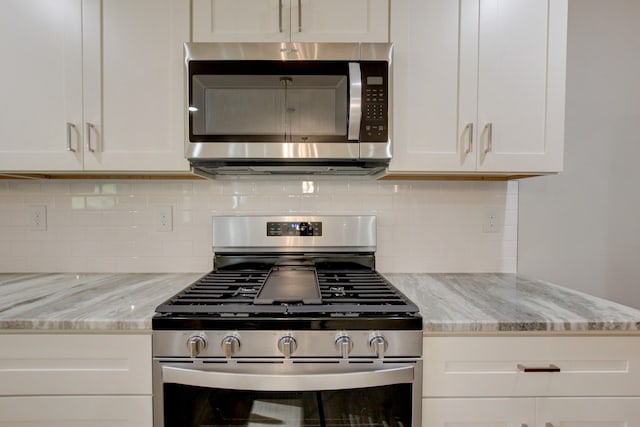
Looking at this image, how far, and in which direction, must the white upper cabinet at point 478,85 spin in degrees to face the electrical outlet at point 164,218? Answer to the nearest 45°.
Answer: approximately 90° to its right

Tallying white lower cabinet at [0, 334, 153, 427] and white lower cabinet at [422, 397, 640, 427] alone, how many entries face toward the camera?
2

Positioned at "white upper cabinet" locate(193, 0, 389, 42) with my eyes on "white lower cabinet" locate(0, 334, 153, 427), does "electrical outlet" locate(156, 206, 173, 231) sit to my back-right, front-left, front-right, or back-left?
front-right

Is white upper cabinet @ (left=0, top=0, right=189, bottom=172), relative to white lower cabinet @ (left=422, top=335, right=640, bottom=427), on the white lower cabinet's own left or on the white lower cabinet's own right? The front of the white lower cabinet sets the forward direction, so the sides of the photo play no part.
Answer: on the white lower cabinet's own right

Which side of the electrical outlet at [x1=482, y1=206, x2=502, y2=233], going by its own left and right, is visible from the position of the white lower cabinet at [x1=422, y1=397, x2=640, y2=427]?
front

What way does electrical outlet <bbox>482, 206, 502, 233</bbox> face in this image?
toward the camera

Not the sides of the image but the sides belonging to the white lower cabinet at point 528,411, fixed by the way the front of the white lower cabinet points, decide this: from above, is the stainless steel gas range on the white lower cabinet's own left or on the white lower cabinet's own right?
on the white lower cabinet's own right

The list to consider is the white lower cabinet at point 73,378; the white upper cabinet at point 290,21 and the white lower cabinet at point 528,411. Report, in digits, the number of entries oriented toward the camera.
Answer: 3

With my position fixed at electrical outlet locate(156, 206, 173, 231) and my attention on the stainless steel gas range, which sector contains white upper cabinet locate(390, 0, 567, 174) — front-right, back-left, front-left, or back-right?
front-left

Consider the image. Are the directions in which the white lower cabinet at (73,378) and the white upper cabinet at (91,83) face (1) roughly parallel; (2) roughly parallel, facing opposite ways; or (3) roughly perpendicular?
roughly parallel

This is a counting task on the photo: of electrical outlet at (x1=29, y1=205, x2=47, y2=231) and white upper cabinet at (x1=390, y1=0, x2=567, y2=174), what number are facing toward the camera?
2

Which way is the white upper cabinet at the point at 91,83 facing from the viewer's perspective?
toward the camera

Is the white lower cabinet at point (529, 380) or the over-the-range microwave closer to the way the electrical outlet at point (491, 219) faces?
the white lower cabinet

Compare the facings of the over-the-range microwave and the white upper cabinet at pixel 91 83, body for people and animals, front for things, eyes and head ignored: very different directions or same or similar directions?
same or similar directions

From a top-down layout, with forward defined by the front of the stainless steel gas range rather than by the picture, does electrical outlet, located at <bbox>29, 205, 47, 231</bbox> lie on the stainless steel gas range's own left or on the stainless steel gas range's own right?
on the stainless steel gas range's own right

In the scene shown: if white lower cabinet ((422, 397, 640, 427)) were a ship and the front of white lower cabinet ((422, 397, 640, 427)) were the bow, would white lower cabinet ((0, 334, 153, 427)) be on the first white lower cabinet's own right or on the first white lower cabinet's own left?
on the first white lower cabinet's own right

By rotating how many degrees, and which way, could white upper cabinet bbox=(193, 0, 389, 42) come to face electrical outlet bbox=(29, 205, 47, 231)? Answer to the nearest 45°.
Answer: approximately 90° to its right

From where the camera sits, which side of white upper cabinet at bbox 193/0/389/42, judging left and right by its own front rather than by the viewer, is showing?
front

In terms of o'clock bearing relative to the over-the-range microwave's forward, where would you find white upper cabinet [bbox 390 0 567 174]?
The white upper cabinet is roughly at 9 o'clock from the over-the-range microwave.
